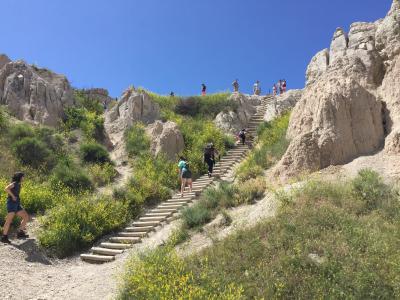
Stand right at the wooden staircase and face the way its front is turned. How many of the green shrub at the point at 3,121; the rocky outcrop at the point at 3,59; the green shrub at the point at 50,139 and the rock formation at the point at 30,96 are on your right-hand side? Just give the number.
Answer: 4

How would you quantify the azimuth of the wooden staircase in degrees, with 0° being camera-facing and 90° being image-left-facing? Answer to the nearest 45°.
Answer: approximately 45°

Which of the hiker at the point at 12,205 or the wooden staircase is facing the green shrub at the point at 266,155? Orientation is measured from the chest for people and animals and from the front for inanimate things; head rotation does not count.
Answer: the hiker

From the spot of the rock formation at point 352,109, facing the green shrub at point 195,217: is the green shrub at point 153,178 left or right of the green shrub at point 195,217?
right

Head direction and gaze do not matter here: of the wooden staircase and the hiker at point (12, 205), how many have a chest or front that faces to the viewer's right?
1

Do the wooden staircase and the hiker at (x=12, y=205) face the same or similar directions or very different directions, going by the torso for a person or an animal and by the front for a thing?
very different directions

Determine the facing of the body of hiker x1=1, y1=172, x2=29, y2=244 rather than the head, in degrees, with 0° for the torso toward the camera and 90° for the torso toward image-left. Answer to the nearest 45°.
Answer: approximately 270°

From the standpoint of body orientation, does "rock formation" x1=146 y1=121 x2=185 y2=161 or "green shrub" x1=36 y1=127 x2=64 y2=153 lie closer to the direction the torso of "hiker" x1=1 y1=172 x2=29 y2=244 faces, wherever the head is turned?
the rock formation

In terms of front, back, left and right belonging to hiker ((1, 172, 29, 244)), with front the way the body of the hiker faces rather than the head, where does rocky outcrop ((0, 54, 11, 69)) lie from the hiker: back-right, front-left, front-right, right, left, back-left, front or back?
left

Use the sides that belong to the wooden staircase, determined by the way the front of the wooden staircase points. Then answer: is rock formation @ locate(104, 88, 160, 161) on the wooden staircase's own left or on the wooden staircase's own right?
on the wooden staircase's own right

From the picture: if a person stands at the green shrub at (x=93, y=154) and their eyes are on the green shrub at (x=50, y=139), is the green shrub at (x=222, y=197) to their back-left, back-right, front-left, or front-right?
back-left
